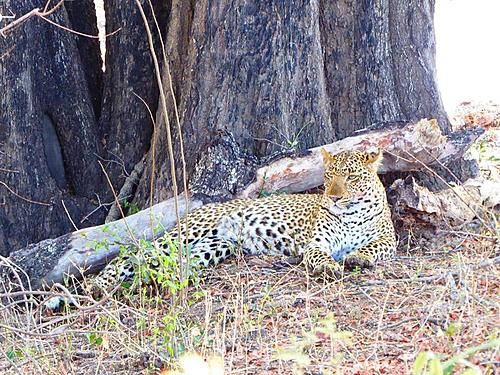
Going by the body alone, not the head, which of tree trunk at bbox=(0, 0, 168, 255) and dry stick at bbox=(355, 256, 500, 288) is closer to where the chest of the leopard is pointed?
the dry stick

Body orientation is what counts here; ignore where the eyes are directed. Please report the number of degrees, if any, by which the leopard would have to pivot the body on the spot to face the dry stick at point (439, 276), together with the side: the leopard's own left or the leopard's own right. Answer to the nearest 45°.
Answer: approximately 45° to the leopard's own right

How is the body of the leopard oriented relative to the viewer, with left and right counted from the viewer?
facing the viewer and to the right of the viewer

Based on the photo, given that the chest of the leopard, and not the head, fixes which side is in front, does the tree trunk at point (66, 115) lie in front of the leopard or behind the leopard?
behind

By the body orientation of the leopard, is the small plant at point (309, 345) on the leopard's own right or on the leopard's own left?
on the leopard's own right
